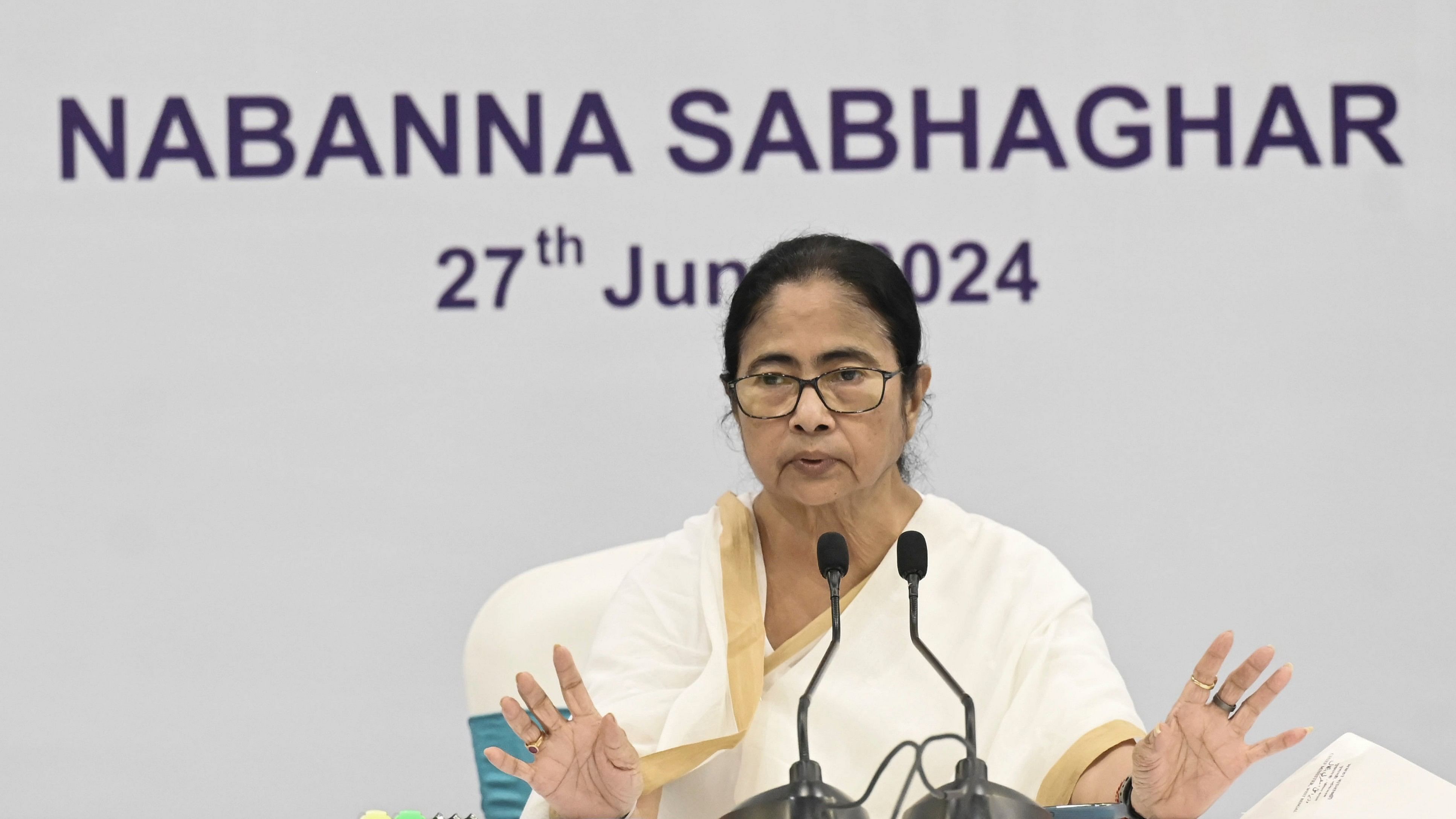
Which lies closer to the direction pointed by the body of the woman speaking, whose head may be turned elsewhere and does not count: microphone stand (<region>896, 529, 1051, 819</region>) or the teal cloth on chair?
the microphone stand

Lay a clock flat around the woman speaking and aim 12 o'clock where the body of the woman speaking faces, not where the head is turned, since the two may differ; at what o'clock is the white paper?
The white paper is roughly at 10 o'clock from the woman speaking.

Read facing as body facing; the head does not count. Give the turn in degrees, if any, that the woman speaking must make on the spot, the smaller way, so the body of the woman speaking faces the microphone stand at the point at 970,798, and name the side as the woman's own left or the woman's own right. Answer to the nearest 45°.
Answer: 0° — they already face it

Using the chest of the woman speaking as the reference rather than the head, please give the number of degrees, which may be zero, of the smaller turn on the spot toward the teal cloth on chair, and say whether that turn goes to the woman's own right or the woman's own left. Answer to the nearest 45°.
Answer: approximately 135° to the woman's own right

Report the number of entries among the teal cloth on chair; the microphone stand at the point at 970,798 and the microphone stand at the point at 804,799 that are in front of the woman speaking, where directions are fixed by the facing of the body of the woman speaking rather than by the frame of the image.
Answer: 2

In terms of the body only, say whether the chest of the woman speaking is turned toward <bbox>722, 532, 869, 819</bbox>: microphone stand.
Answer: yes

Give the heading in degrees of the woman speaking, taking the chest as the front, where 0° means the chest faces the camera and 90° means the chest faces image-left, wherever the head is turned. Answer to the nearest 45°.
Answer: approximately 0°

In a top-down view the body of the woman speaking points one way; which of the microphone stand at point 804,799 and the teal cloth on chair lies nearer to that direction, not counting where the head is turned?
the microphone stand
